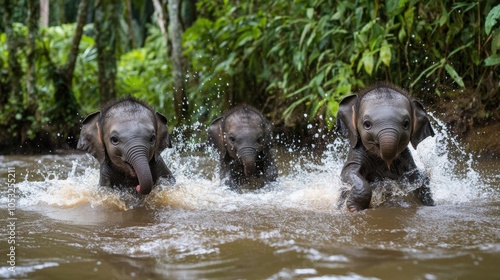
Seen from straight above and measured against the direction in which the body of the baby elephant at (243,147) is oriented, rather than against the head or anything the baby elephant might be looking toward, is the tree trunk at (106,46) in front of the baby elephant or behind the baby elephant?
behind

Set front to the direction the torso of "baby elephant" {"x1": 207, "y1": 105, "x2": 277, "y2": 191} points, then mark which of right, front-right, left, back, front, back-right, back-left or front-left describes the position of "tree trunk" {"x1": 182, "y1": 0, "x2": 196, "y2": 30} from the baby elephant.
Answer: back

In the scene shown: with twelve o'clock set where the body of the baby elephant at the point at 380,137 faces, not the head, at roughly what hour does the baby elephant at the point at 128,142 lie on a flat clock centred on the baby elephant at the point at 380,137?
the baby elephant at the point at 128,142 is roughly at 3 o'clock from the baby elephant at the point at 380,137.

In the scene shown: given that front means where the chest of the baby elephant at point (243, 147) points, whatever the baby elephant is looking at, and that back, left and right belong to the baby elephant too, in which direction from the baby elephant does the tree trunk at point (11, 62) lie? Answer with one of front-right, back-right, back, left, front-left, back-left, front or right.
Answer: back-right

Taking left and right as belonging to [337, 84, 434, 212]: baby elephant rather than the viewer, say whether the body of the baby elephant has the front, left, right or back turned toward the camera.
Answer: front

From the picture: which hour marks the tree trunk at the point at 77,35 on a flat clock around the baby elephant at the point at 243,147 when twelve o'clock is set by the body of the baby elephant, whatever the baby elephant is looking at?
The tree trunk is roughly at 5 o'clock from the baby elephant.

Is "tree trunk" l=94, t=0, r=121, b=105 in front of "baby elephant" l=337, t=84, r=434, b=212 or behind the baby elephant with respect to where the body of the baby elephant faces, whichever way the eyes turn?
behind

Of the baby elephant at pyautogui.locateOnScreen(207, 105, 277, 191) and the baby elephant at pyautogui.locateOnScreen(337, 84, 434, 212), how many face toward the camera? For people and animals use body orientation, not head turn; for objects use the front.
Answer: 2

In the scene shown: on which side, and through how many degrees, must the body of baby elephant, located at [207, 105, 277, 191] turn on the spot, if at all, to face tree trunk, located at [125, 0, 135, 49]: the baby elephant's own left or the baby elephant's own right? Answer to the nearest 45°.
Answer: approximately 180°

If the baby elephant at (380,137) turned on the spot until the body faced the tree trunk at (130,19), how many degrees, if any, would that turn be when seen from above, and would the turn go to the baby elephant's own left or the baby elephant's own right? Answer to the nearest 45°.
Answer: approximately 135° to the baby elephant's own right
